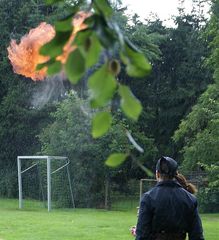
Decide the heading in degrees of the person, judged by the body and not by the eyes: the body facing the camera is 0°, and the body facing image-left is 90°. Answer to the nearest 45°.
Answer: approximately 180°

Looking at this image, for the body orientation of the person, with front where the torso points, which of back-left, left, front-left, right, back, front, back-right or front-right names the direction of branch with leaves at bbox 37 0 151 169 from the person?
back
